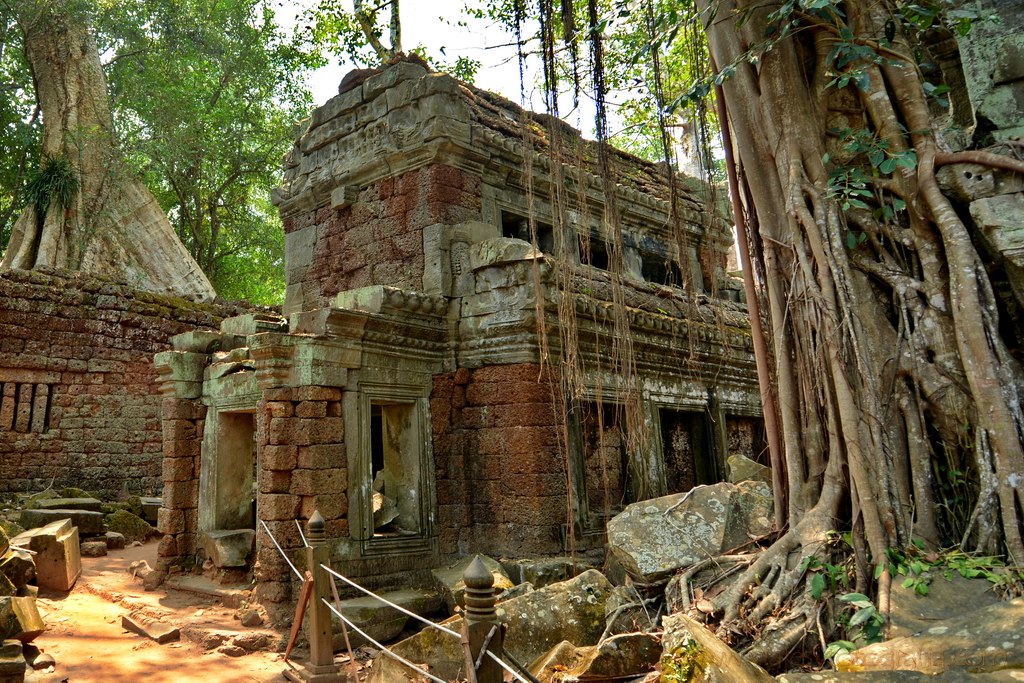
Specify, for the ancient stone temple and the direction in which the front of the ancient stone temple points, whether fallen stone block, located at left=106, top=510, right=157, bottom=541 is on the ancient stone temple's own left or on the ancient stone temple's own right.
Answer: on the ancient stone temple's own right

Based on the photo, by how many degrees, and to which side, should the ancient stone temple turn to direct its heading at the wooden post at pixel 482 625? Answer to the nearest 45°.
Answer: approximately 45° to its left

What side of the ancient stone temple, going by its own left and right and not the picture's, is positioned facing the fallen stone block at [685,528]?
left

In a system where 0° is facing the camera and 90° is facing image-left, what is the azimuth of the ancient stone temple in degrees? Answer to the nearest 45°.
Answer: approximately 45°

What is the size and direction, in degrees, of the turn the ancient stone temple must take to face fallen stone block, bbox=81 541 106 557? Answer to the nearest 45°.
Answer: approximately 90° to its right

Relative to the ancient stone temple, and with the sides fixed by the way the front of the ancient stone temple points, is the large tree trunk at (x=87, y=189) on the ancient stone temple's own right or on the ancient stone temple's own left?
on the ancient stone temple's own right

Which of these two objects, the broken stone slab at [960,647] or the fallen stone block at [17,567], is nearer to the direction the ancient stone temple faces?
the fallen stone block

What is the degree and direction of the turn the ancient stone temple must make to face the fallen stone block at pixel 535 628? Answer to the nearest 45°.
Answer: approximately 45° to its left

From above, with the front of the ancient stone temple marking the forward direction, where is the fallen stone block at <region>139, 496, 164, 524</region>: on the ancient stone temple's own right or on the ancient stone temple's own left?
on the ancient stone temple's own right

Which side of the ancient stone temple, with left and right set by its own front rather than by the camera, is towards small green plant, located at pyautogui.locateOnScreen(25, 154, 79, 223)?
right
